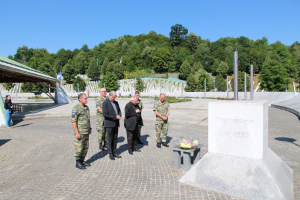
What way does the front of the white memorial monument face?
toward the camera

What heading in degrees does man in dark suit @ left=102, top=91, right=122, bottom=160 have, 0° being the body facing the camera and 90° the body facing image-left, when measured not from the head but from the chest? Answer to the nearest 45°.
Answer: approximately 315°

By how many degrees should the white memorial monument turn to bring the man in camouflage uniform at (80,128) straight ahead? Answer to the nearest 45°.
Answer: approximately 90° to its right

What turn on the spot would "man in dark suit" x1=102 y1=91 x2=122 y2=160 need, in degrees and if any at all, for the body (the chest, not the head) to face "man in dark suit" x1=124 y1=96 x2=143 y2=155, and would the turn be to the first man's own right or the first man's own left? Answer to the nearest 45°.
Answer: approximately 90° to the first man's own left

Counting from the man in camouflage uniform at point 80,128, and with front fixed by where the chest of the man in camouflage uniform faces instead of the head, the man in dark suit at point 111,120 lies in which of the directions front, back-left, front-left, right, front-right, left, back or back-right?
left

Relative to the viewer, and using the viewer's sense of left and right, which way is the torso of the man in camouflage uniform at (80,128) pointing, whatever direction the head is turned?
facing the viewer and to the right of the viewer

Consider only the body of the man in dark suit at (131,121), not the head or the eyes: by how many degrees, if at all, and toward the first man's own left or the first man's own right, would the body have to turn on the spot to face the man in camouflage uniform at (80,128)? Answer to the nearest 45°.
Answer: approximately 90° to the first man's own right

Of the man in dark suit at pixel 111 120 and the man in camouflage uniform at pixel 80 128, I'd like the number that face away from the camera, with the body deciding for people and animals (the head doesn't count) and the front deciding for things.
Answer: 0

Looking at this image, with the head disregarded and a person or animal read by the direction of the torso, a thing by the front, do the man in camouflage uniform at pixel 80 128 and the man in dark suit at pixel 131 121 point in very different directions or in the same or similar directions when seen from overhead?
same or similar directions

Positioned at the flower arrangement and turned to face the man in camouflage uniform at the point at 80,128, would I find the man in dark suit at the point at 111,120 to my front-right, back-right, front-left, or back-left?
front-right
